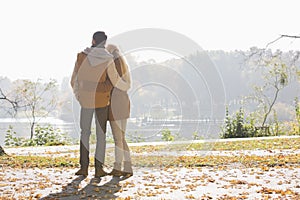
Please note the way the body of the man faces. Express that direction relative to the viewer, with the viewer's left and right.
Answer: facing away from the viewer

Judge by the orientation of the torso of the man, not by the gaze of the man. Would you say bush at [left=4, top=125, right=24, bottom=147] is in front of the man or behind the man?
in front

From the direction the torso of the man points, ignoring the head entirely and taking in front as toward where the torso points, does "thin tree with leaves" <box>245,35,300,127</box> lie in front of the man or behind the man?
in front

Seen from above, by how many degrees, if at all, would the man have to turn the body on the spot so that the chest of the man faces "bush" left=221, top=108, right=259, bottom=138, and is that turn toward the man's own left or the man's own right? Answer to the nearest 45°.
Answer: approximately 45° to the man's own right

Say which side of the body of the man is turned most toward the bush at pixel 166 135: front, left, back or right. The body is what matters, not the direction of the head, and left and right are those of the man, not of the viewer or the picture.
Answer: front

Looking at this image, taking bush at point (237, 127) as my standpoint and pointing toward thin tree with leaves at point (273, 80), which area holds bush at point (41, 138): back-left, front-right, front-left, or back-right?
back-left

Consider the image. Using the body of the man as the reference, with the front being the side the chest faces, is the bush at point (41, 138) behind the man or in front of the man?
in front

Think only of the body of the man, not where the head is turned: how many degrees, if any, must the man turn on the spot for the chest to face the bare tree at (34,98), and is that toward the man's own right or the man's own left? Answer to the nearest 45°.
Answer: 0° — they already face it
